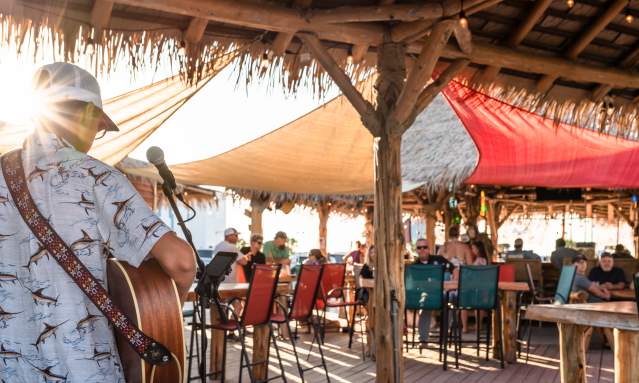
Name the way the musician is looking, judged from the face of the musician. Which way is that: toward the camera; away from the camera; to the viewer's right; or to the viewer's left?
to the viewer's right

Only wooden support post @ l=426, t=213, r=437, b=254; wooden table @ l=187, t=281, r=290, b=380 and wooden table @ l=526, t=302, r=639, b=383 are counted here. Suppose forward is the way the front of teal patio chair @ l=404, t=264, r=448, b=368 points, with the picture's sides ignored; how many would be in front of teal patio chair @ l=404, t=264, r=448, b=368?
1

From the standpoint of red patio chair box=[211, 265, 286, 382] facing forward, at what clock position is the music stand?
The music stand is roughly at 8 o'clock from the red patio chair.

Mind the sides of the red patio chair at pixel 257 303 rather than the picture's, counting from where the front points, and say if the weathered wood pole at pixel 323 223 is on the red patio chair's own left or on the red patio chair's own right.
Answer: on the red patio chair's own right

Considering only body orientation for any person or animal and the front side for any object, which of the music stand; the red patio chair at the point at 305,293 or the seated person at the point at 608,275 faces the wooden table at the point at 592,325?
the seated person

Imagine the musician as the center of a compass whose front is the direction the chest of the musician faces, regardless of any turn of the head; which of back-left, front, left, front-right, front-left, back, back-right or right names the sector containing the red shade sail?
front

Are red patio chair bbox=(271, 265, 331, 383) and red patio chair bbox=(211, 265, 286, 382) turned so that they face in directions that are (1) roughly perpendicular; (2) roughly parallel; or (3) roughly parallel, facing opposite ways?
roughly parallel

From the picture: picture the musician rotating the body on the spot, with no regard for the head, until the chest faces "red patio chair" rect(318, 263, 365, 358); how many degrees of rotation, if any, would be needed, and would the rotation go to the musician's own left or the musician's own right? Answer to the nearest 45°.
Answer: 0° — they already face it

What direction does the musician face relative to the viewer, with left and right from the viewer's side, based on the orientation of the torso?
facing away from the viewer and to the right of the viewer

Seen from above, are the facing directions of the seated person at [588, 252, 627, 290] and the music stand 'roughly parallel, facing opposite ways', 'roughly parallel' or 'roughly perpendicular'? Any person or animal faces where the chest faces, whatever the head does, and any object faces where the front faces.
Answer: roughly parallel

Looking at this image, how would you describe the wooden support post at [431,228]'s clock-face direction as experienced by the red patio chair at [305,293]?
The wooden support post is roughly at 2 o'clock from the red patio chair.

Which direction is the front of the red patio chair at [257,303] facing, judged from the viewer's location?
facing away from the viewer and to the left of the viewer

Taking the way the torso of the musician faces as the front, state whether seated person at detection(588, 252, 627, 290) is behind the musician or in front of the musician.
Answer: in front

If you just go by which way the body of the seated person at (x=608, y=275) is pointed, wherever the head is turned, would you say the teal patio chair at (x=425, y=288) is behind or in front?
in front

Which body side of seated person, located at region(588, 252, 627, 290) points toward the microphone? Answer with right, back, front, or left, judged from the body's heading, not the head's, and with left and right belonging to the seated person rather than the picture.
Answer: front

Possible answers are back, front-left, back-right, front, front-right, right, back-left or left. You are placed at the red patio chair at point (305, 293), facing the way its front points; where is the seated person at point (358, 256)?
front-right

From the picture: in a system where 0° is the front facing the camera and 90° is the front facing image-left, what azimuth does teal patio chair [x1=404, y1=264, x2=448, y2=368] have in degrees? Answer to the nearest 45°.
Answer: approximately 180°

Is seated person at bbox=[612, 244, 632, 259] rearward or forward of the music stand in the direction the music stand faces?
rearward
